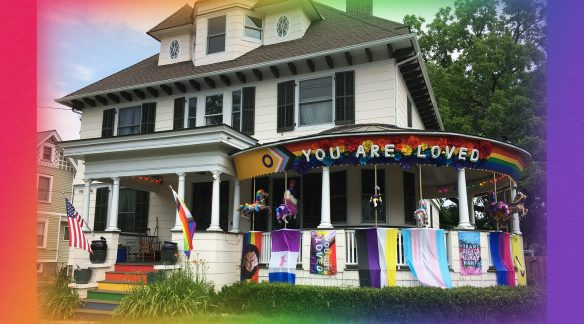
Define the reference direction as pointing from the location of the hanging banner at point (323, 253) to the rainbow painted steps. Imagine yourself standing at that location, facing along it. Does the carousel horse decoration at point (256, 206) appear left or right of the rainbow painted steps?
right

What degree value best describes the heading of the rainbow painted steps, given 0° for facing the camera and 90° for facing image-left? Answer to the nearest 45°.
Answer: approximately 45°

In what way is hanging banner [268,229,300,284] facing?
toward the camera

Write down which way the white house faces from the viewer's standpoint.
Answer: facing the viewer and to the left of the viewer

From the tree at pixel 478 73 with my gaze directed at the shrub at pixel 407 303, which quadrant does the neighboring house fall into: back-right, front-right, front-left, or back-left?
front-right

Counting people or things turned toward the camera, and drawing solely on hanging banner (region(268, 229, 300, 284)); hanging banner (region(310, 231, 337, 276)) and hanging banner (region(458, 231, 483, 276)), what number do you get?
3

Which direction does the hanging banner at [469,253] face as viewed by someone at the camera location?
facing the viewer

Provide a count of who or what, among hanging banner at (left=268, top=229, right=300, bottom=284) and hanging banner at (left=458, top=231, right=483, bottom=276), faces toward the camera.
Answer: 2

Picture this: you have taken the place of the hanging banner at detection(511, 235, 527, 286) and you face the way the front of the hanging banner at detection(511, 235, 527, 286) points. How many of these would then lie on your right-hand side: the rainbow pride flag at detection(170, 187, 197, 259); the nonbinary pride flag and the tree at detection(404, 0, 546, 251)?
2

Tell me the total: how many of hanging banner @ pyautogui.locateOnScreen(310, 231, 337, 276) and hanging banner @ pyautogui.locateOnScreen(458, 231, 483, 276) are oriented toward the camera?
2

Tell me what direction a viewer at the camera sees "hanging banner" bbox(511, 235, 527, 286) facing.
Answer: facing the viewer and to the right of the viewer

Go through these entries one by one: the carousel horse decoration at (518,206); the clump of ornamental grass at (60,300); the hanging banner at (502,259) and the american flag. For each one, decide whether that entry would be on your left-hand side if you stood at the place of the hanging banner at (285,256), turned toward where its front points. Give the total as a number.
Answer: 2

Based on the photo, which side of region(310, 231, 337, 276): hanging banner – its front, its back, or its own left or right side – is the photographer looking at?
front

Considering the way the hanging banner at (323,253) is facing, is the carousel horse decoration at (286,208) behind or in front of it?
behind

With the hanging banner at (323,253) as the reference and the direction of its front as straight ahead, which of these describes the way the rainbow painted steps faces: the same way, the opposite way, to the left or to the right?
the same way
